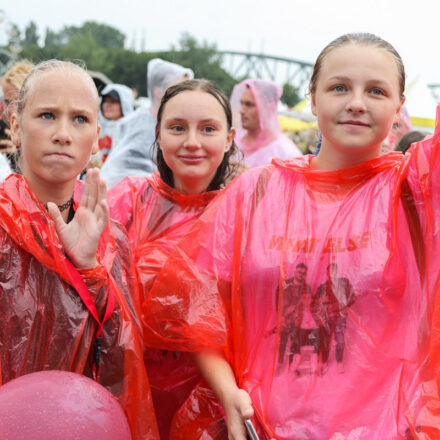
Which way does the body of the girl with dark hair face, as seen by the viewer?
toward the camera

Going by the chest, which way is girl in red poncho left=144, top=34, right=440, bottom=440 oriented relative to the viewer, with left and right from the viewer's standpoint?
facing the viewer

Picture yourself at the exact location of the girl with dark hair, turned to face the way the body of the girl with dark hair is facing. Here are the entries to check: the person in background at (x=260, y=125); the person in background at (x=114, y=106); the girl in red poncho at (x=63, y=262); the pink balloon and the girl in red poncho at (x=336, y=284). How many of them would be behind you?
2

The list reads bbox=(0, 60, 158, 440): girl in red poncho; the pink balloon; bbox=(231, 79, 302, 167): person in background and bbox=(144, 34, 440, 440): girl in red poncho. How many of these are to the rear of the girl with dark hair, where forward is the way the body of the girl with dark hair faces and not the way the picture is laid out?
1

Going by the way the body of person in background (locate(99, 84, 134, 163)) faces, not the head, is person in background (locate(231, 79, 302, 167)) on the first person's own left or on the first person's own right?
on the first person's own left

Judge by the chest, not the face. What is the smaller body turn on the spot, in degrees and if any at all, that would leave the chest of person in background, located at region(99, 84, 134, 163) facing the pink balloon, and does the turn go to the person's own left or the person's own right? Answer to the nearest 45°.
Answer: approximately 45° to the person's own left

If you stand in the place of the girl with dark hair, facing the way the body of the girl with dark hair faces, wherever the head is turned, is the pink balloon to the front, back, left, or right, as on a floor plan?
front

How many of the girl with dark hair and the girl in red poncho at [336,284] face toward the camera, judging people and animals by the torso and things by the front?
2

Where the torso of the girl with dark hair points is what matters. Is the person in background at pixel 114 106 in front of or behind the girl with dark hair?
behind

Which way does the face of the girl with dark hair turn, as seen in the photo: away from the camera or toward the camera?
toward the camera

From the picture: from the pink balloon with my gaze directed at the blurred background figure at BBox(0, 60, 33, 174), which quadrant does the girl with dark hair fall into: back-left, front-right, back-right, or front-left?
front-right

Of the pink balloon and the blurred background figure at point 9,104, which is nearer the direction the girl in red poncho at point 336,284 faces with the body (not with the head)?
the pink balloon

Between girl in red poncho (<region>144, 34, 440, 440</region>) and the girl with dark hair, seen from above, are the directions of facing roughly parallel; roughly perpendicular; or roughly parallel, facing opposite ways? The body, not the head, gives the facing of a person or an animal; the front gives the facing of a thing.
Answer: roughly parallel

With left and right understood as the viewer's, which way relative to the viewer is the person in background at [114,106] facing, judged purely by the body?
facing the viewer and to the left of the viewer

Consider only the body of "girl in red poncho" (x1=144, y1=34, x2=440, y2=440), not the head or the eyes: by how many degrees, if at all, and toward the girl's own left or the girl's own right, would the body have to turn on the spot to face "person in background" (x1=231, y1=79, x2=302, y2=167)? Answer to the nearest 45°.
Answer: approximately 180°
